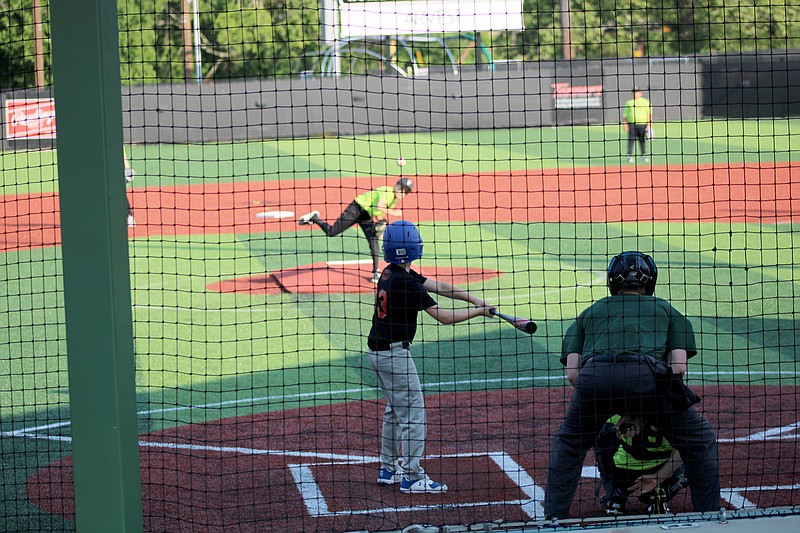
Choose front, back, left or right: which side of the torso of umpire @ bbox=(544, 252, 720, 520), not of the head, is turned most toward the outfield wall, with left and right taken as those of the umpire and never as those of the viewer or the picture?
front

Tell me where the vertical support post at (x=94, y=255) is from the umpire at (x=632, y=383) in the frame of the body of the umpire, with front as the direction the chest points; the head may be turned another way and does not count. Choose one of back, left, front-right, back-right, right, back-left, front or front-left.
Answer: back-left

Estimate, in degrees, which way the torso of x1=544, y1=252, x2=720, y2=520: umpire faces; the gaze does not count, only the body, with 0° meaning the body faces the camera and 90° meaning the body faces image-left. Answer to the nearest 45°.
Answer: approximately 180°

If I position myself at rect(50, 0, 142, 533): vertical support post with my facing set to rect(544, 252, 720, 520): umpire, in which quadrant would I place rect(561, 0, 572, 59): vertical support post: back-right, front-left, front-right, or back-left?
front-left

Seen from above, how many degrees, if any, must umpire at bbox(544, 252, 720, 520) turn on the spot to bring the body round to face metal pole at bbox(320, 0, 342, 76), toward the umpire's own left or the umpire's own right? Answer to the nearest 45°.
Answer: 0° — they already face it

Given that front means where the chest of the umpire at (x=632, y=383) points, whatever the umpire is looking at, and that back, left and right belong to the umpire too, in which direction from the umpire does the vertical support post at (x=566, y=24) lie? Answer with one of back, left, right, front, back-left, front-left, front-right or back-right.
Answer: front
